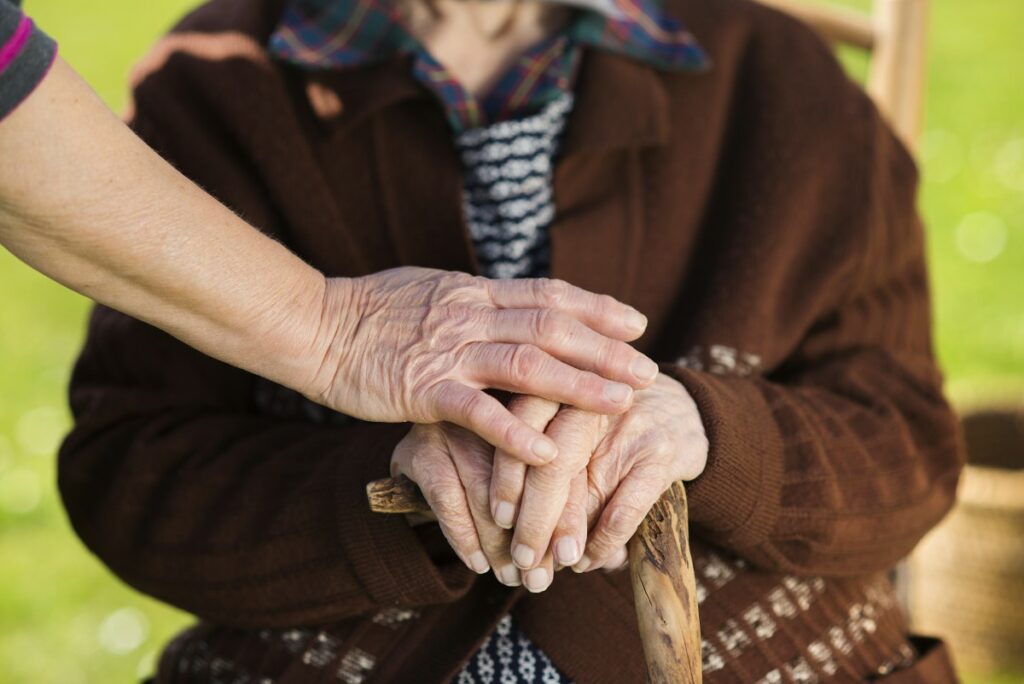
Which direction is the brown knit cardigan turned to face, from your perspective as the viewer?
facing the viewer

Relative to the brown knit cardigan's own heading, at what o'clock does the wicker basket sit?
The wicker basket is roughly at 8 o'clock from the brown knit cardigan.
